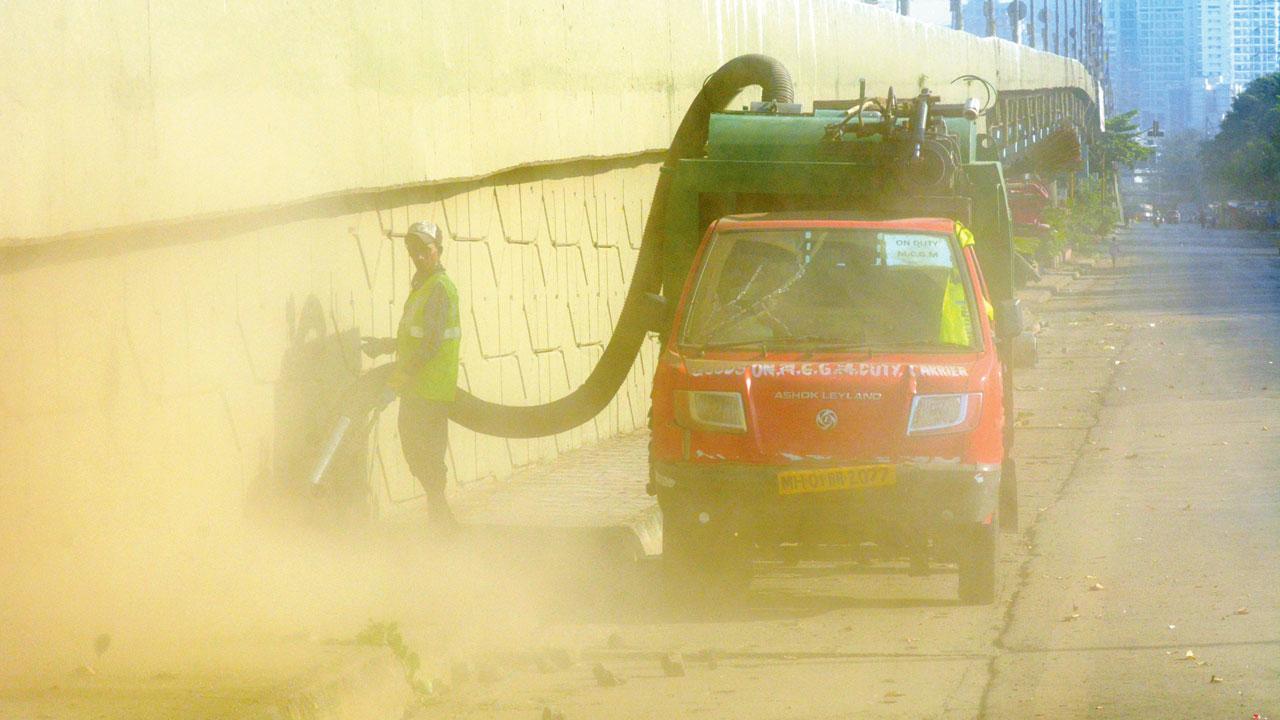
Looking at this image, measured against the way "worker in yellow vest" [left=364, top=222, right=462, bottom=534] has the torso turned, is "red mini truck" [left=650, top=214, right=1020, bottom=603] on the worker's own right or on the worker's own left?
on the worker's own left

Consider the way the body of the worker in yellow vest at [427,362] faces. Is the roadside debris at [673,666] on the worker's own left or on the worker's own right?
on the worker's own left

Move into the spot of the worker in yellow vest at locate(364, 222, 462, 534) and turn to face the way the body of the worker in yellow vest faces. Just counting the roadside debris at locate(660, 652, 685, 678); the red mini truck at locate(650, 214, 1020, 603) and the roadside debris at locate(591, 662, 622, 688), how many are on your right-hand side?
0

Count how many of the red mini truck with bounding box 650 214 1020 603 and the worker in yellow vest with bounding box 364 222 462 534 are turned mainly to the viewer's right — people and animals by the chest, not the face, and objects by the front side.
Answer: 0

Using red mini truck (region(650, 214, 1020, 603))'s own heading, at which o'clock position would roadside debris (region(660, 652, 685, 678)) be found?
The roadside debris is roughly at 1 o'clock from the red mini truck.

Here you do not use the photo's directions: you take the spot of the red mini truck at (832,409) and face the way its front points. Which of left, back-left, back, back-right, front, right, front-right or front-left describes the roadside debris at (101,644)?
front-right

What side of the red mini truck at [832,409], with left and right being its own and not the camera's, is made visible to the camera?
front

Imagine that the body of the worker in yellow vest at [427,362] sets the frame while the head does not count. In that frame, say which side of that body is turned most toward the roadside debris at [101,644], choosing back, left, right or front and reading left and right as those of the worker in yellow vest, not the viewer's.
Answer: front

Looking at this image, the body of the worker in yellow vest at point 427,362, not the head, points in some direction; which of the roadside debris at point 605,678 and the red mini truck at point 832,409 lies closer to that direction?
the roadside debris
